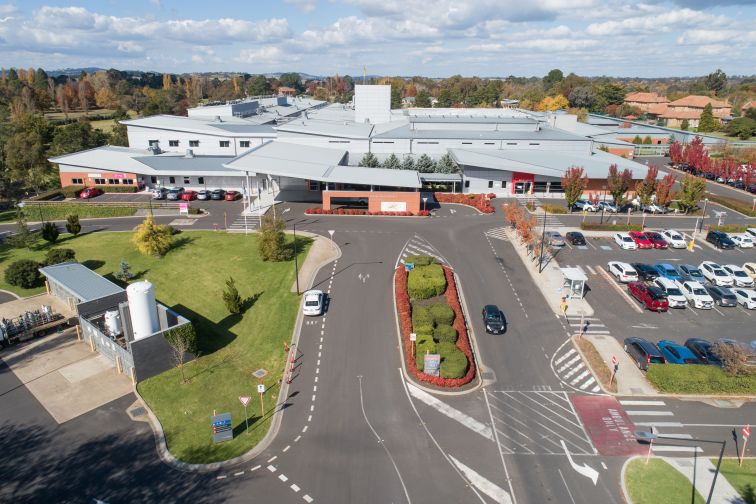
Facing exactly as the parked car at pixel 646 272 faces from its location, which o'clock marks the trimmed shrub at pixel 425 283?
The trimmed shrub is roughly at 3 o'clock from the parked car.

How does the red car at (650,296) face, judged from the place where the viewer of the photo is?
facing away from the viewer and to the left of the viewer

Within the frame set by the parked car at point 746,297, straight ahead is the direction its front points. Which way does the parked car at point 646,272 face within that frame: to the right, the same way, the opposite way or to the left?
the opposite way

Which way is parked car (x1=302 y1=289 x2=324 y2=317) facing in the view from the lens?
facing away from the viewer

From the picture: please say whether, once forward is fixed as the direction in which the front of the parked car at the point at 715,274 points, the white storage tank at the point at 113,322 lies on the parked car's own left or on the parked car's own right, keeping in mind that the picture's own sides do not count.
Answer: on the parked car's own right

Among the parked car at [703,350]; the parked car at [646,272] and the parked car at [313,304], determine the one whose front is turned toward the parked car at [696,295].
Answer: the parked car at [646,272]

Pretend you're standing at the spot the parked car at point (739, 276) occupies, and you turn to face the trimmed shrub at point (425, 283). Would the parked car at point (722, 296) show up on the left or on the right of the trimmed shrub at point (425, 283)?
left

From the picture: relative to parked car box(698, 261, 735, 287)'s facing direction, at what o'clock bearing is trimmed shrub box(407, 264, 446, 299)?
The trimmed shrub is roughly at 3 o'clock from the parked car.

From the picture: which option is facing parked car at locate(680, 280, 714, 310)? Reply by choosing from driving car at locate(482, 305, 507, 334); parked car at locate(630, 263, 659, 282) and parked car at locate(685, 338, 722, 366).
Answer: parked car at locate(630, 263, 659, 282)

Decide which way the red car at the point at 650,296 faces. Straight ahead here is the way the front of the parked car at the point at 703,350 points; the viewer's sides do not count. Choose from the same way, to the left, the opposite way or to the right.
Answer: the opposite way

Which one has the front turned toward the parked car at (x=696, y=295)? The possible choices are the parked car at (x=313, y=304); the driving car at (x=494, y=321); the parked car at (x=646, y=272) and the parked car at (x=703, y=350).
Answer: the parked car at (x=646, y=272)

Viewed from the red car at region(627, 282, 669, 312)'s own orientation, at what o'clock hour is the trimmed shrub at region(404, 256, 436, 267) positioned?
The trimmed shrub is roughly at 10 o'clock from the red car.

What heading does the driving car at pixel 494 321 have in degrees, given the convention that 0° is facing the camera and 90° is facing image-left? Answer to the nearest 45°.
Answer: approximately 0°

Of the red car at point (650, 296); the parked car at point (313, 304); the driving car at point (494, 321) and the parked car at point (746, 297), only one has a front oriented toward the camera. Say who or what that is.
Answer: the driving car at point (494, 321)
